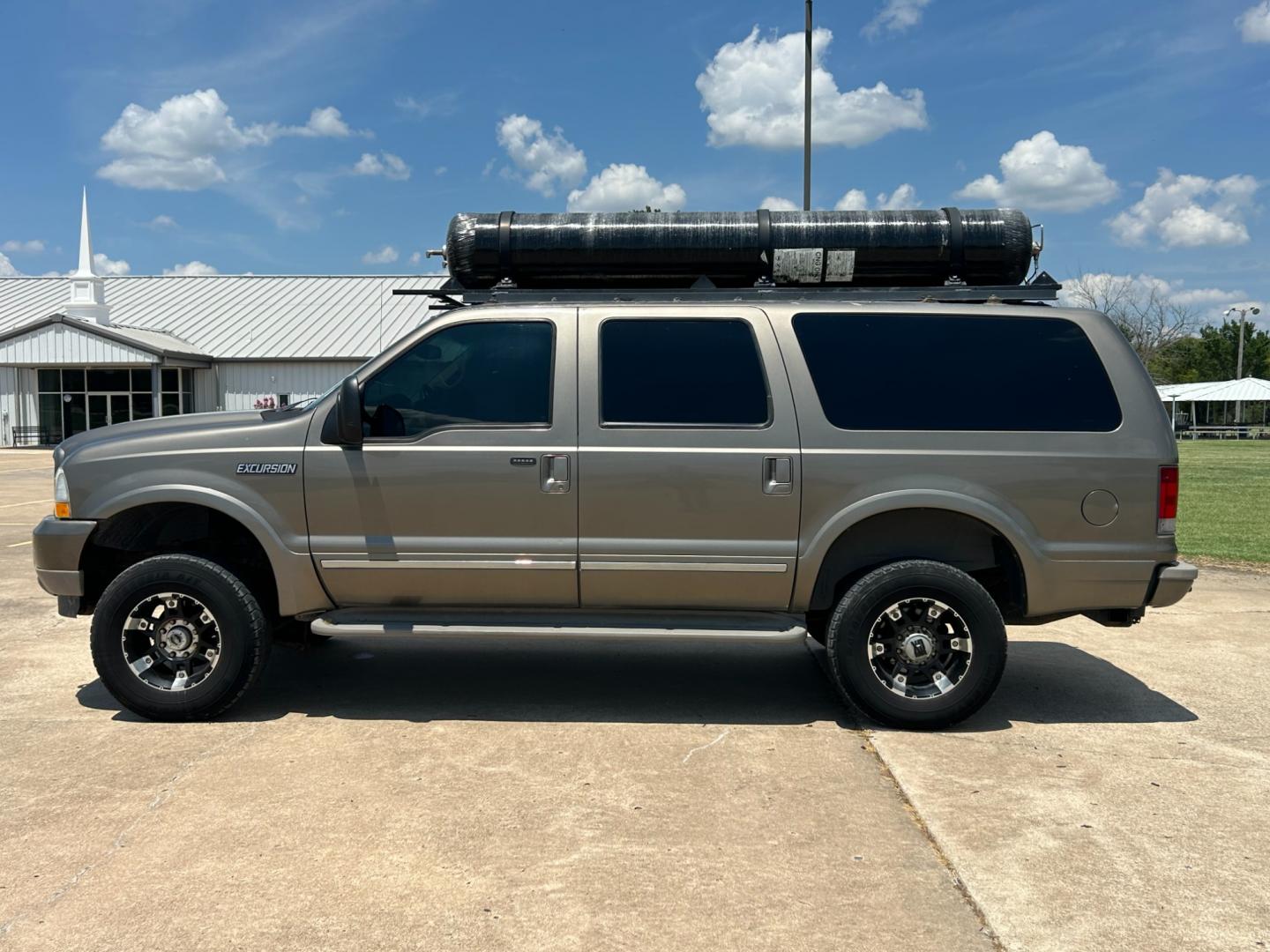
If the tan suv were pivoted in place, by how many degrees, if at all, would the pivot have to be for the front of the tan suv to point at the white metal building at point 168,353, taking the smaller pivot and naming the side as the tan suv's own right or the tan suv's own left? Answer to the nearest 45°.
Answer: approximately 45° to the tan suv's own right

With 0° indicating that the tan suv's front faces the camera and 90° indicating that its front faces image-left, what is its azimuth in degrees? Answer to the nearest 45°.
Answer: approximately 90°

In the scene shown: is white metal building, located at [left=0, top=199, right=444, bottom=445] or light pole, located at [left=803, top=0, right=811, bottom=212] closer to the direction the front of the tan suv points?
the white metal building

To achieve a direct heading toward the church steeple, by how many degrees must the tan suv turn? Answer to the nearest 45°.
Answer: approximately 45° to its right

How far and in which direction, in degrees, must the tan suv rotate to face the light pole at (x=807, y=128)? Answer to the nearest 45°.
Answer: approximately 90° to its right
